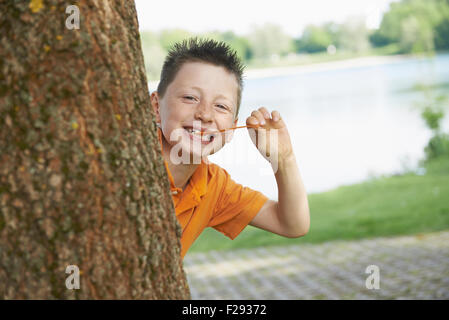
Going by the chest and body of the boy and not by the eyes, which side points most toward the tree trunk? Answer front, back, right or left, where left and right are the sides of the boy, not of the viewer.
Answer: front

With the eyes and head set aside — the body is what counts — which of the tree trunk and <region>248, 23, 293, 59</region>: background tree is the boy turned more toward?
the tree trunk

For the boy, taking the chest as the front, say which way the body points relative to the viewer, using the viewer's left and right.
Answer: facing the viewer

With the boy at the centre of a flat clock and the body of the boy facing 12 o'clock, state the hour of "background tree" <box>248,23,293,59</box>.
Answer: The background tree is roughly at 6 o'clock from the boy.
